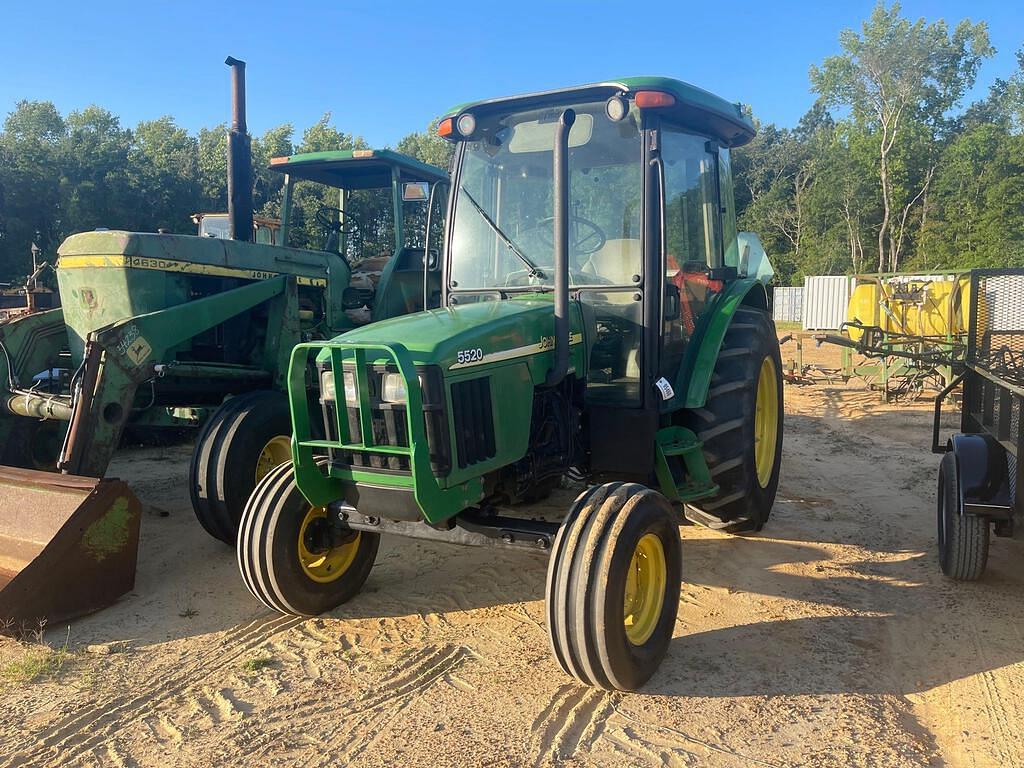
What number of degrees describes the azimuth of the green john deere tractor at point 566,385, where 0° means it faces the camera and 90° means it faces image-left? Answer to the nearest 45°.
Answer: approximately 45°

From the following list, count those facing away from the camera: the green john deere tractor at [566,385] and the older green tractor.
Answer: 0

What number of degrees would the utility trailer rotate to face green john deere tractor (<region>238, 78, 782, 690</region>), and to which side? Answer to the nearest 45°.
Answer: approximately 45° to its right

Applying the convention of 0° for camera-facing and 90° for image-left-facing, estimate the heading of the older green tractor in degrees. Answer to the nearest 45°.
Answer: approximately 45°

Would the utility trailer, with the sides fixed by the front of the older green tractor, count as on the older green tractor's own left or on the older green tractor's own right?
on the older green tractor's own left

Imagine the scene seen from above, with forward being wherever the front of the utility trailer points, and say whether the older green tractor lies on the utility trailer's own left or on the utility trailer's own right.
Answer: on the utility trailer's own right

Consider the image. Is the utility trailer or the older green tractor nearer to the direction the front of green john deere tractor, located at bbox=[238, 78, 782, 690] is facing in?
the older green tractor

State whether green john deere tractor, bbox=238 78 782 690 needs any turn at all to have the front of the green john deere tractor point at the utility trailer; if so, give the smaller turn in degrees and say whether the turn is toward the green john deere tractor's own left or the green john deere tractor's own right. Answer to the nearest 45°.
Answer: approximately 135° to the green john deere tractor's own left
